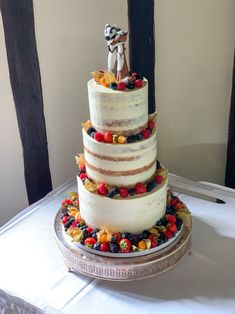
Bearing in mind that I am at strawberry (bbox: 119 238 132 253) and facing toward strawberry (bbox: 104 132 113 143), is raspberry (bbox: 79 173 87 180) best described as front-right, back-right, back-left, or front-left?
front-left

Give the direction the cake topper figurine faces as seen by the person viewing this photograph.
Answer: facing the viewer and to the left of the viewer
